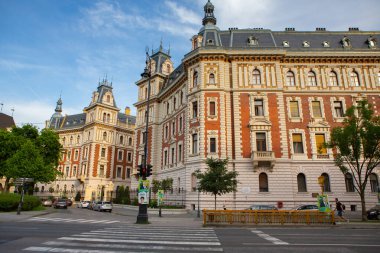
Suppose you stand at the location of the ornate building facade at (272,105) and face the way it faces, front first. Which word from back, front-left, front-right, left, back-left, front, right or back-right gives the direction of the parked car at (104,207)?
right

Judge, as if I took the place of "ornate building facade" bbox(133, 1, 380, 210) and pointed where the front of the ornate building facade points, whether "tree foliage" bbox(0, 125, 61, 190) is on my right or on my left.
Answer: on my right

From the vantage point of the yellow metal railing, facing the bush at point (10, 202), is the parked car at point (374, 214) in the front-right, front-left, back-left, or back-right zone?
back-right

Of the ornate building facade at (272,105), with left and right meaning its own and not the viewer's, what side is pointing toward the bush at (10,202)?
right

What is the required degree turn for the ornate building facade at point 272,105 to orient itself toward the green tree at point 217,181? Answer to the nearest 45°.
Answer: approximately 45° to its right

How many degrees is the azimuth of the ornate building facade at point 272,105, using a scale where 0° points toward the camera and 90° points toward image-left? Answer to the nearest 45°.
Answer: approximately 0°
